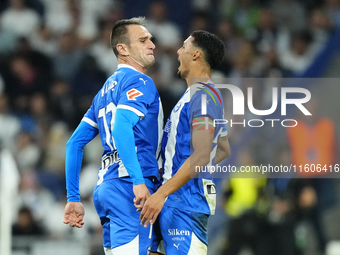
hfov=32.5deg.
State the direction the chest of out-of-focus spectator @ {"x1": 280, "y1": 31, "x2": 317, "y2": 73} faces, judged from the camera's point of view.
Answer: toward the camera

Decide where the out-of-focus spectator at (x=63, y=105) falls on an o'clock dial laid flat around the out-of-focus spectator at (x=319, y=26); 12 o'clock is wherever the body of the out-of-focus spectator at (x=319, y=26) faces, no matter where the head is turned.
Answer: the out-of-focus spectator at (x=63, y=105) is roughly at 2 o'clock from the out-of-focus spectator at (x=319, y=26).

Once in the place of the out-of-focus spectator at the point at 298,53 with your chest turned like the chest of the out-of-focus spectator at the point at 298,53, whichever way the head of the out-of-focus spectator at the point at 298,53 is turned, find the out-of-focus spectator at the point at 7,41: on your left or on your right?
on your right

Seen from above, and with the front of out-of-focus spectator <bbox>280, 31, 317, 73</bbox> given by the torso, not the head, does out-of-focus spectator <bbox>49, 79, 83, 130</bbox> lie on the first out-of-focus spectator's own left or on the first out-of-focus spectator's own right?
on the first out-of-focus spectator's own right

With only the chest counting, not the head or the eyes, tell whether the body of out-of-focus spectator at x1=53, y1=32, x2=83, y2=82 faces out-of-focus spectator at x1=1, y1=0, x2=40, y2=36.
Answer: no

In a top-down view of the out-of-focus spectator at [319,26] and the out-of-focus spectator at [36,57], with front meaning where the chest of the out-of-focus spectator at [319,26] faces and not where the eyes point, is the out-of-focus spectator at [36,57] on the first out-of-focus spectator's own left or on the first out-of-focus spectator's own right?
on the first out-of-focus spectator's own right

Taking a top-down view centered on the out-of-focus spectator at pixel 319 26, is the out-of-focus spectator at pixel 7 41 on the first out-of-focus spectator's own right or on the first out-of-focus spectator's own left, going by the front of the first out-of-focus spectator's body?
on the first out-of-focus spectator's own right

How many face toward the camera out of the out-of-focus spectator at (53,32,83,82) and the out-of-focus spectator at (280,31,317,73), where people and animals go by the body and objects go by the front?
2

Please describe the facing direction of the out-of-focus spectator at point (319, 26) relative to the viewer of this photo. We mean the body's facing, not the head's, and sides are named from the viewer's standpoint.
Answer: facing the viewer

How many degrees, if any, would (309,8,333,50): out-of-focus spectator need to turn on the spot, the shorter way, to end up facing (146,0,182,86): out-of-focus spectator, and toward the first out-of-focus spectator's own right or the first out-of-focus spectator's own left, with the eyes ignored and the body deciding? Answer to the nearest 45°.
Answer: approximately 90° to the first out-of-focus spectator's own right

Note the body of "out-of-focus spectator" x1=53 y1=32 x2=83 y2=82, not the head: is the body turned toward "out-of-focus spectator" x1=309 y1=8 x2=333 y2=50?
no

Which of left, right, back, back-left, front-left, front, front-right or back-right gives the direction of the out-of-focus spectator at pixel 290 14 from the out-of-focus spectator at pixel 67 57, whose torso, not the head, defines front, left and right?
left

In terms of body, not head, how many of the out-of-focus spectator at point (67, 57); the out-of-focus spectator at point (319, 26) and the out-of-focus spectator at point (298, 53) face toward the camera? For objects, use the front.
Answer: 3

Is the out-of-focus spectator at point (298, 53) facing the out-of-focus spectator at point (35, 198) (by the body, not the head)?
no

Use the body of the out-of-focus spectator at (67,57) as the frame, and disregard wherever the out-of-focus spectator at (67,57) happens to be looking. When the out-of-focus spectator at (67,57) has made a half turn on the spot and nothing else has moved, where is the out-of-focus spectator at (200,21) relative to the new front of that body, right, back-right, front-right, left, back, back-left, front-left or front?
right

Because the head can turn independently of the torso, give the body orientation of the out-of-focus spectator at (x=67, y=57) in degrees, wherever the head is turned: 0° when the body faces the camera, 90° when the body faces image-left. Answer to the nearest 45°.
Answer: approximately 0°

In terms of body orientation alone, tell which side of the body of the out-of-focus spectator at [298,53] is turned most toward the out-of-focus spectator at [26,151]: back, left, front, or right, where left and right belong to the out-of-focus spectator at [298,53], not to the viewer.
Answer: right

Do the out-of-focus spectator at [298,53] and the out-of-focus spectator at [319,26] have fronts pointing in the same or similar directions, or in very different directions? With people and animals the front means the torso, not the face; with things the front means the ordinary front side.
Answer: same or similar directions

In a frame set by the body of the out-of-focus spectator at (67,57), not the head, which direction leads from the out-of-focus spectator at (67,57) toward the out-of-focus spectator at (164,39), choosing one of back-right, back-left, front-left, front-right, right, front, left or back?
left

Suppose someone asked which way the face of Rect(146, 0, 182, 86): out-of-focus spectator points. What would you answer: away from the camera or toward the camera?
toward the camera

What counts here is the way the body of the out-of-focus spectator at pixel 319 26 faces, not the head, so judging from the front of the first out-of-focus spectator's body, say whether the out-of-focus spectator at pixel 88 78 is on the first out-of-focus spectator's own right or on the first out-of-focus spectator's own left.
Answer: on the first out-of-focus spectator's own right
